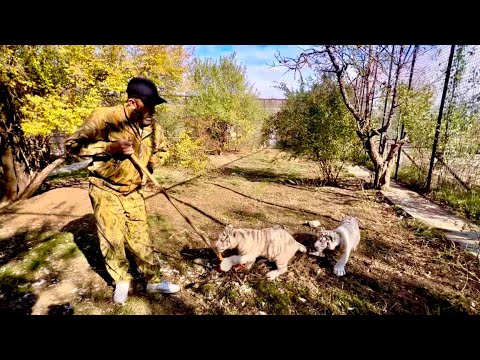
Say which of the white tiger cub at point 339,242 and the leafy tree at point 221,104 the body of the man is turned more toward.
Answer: the white tiger cub

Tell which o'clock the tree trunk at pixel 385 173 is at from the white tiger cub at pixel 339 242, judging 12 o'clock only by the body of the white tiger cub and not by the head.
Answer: The tree trunk is roughly at 5 o'clock from the white tiger cub.

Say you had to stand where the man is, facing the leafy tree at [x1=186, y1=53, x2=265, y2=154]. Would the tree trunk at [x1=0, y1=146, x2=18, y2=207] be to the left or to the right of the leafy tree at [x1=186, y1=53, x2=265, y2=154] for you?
left

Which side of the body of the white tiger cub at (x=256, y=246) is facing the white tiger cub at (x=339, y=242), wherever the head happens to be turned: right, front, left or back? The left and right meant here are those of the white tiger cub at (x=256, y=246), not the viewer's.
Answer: back

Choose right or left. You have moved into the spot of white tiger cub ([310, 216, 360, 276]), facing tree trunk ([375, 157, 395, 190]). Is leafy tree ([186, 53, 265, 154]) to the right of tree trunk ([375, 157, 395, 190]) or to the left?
left

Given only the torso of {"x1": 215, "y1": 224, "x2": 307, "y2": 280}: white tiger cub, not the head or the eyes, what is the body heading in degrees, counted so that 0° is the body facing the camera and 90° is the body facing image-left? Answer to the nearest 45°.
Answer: approximately 90°

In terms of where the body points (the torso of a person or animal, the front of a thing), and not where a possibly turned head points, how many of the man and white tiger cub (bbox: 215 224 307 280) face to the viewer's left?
1

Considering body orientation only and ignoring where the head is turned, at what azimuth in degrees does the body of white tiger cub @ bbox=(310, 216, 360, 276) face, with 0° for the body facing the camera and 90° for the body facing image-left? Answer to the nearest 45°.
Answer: approximately 45°

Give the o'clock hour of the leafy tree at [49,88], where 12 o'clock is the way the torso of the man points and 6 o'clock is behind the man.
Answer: The leafy tree is roughly at 7 o'clock from the man.

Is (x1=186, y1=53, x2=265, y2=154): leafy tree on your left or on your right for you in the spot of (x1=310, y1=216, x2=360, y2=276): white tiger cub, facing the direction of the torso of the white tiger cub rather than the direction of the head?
on your right

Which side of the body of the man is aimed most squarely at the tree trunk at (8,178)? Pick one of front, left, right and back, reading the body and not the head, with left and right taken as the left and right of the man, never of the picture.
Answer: back
